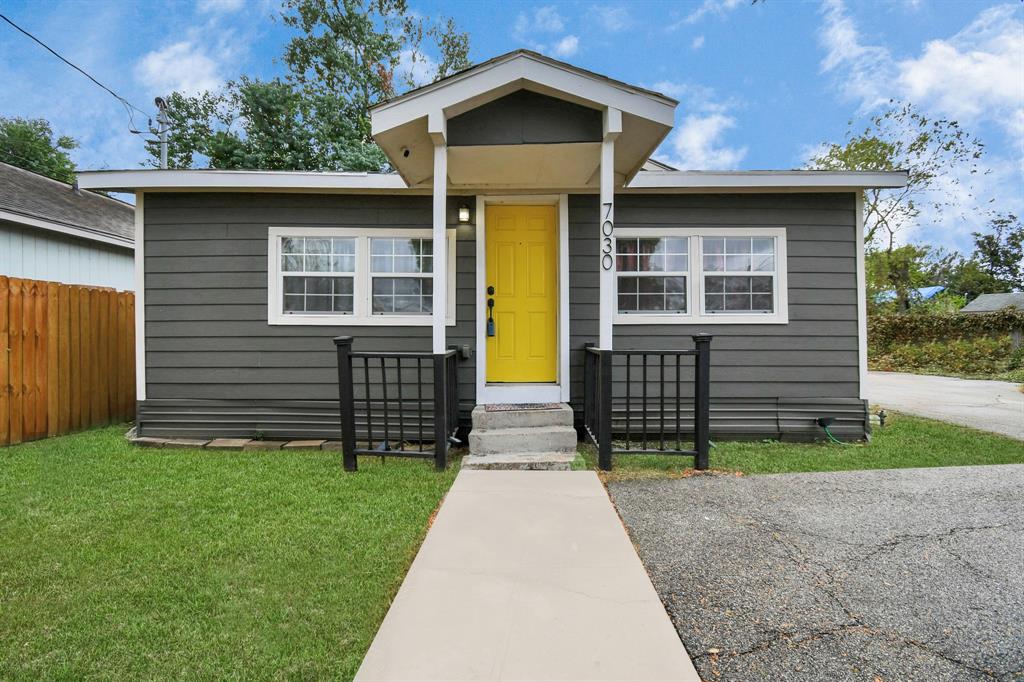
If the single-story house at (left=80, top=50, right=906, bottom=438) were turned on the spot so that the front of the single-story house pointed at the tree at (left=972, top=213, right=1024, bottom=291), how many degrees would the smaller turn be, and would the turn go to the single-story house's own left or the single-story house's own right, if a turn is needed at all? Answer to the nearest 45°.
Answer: approximately 135° to the single-story house's own left

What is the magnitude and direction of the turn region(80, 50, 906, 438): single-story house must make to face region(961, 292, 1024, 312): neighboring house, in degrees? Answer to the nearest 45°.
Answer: approximately 135° to its left

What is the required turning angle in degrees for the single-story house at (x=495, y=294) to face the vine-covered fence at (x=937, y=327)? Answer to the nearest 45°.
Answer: approximately 135° to its left

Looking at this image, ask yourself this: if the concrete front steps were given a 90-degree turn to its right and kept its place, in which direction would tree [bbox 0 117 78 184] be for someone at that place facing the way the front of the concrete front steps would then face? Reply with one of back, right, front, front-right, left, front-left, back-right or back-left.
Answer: front-right

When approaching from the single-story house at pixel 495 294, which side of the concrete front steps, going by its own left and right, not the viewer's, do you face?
back

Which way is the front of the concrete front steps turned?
toward the camera

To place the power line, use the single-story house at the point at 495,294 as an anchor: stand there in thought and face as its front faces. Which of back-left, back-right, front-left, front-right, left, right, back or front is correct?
back-right

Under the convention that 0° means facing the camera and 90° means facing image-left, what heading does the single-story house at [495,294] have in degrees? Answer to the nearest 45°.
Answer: approximately 0°

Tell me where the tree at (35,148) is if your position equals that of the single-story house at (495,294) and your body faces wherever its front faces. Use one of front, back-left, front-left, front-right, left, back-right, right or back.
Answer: back-right

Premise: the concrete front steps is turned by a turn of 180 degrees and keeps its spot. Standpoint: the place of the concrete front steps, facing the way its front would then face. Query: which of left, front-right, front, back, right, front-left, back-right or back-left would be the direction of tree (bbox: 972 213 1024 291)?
front-right

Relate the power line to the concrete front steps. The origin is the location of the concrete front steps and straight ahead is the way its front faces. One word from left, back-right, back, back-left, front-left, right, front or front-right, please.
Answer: back-right

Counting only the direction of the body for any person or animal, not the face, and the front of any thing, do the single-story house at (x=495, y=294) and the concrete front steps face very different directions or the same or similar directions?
same or similar directions

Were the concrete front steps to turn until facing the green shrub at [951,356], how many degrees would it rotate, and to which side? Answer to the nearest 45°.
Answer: approximately 135° to its left

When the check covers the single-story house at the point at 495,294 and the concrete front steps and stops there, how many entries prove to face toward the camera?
2
